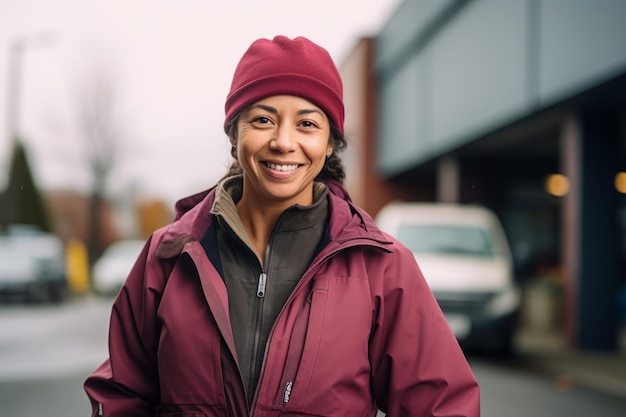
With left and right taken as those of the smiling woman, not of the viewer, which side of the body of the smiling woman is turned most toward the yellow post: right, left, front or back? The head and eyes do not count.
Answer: back

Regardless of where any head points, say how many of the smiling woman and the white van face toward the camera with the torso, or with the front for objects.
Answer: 2

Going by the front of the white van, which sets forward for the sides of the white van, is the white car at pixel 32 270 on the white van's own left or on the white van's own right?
on the white van's own right

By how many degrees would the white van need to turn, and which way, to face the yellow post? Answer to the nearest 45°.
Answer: approximately 135° to its right

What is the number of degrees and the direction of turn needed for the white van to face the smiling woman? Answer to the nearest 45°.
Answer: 0° — it already faces them

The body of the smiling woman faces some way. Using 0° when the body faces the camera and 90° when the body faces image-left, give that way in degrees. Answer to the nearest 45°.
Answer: approximately 0°
